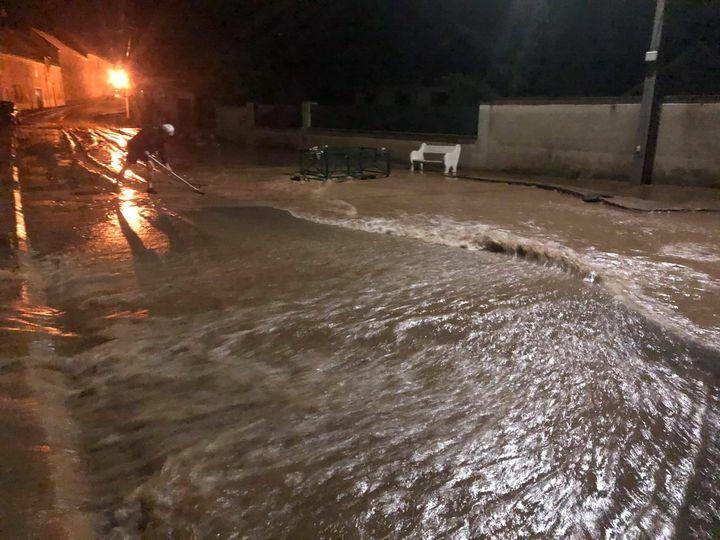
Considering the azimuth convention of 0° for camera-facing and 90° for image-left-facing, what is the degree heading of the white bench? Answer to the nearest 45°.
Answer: approximately 45°

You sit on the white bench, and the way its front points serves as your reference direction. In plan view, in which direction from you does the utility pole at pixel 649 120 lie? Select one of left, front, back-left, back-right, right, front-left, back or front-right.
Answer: left
